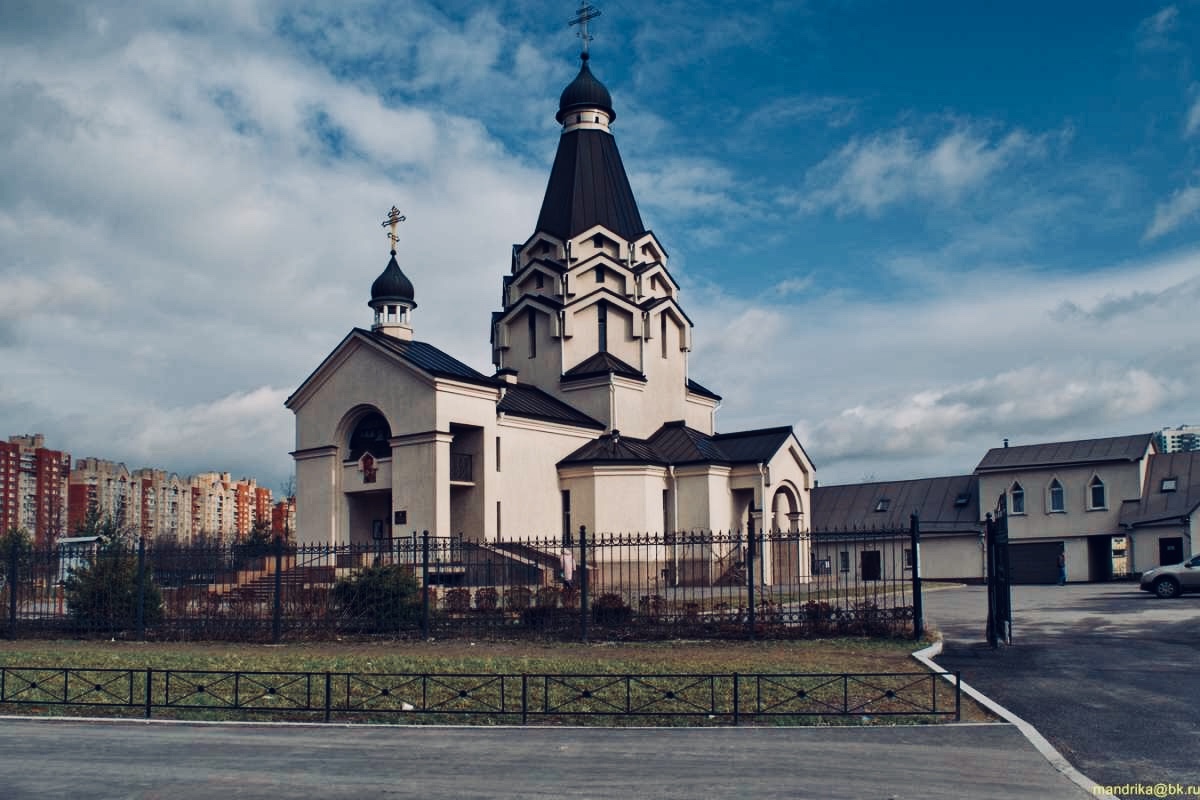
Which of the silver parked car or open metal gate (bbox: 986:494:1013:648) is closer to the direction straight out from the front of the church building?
the open metal gate

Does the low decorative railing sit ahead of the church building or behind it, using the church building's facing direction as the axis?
ahead

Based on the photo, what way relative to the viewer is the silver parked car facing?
to the viewer's left

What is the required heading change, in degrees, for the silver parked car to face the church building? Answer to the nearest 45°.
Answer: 0° — it already faces it

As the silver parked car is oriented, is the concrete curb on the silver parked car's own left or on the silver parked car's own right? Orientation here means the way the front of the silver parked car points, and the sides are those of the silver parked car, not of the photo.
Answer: on the silver parked car's own left

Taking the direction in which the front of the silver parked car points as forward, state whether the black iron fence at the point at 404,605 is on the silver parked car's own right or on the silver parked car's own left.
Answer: on the silver parked car's own left

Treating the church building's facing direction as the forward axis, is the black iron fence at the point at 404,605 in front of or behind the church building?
in front

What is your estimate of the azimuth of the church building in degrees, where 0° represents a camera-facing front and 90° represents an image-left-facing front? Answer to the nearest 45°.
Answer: approximately 45°

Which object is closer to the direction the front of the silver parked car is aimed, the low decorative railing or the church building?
the church building

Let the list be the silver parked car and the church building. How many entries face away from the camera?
0
